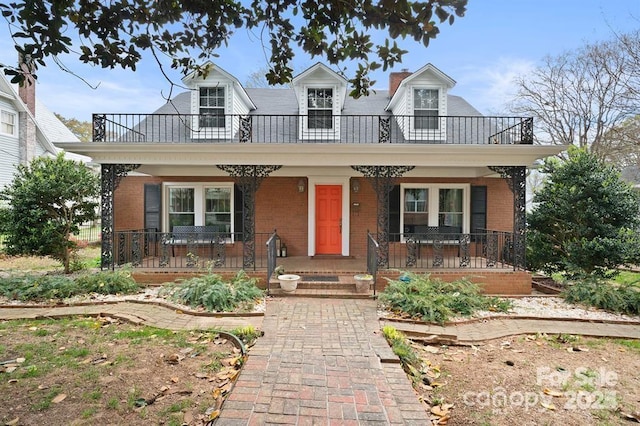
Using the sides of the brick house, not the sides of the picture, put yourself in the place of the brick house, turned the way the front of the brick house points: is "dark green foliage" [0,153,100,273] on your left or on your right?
on your right

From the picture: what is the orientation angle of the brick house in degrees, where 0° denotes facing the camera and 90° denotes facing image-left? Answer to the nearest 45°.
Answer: approximately 0°

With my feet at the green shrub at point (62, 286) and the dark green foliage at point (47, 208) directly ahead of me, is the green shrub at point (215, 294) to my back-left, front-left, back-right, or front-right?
back-right
